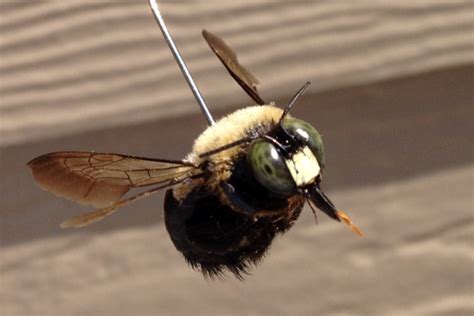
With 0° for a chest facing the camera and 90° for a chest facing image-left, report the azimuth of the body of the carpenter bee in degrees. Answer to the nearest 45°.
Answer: approximately 315°
